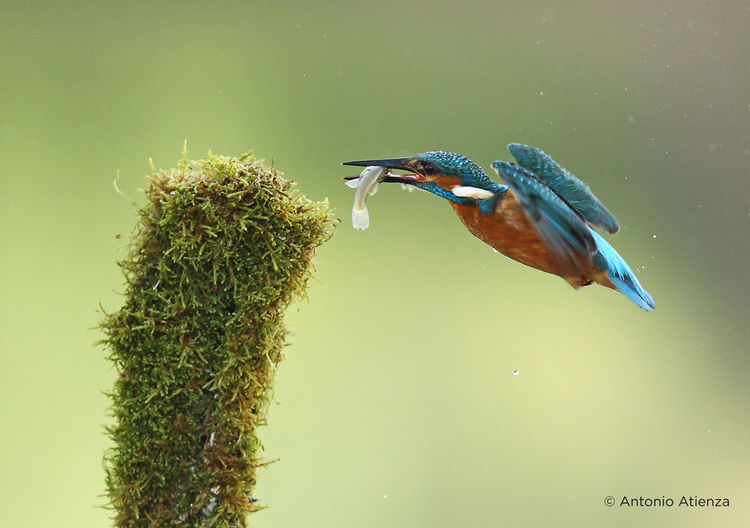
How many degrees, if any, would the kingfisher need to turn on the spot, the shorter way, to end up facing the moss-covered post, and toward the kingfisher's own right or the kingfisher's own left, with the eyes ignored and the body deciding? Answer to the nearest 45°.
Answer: approximately 45° to the kingfisher's own left

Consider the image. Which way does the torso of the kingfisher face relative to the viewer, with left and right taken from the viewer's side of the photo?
facing to the left of the viewer
